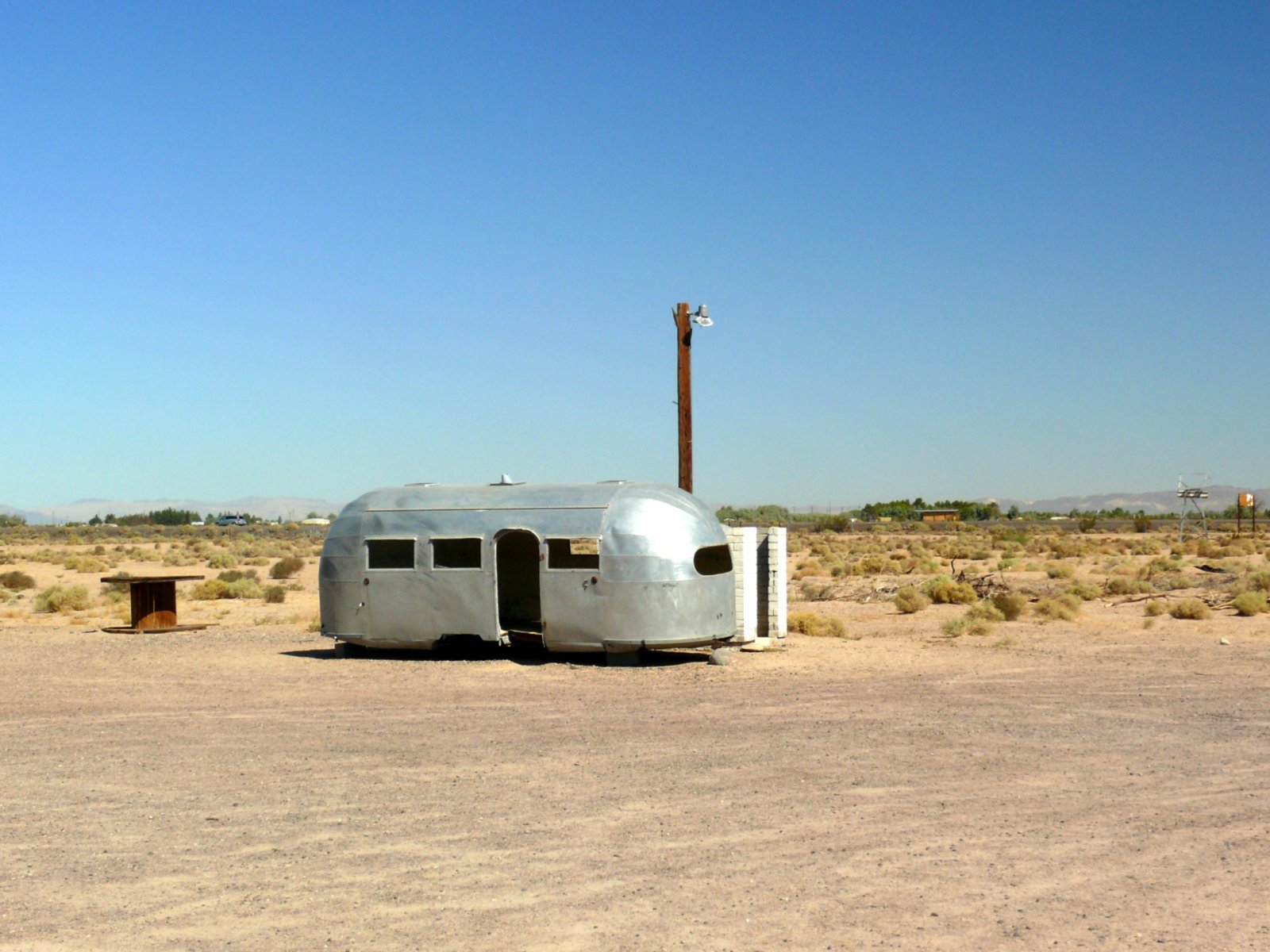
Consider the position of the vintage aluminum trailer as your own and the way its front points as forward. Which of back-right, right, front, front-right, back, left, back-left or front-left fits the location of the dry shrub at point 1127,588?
left

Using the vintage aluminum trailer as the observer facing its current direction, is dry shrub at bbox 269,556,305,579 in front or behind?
behind

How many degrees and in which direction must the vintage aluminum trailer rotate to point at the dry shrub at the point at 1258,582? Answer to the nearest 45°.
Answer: approximately 90° to its left
